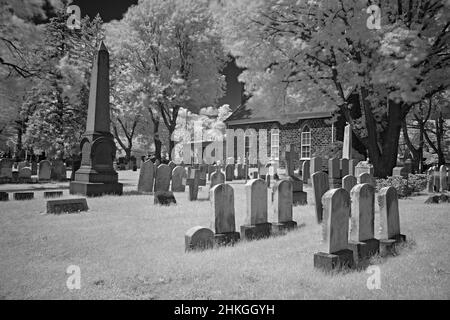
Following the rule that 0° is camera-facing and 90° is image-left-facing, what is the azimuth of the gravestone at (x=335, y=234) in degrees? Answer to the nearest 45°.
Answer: approximately 315°

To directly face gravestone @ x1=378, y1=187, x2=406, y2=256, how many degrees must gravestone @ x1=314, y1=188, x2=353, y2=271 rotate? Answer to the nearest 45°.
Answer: approximately 90° to its left

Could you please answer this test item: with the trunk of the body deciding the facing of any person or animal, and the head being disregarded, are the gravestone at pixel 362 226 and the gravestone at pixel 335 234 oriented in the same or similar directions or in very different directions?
same or similar directions

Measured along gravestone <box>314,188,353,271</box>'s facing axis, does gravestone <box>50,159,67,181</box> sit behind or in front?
behind

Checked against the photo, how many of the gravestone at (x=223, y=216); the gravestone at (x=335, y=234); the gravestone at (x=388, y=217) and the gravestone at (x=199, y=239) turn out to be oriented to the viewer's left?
0

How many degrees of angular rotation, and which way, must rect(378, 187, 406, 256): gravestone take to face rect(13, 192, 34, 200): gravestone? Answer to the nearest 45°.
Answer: approximately 135° to its right

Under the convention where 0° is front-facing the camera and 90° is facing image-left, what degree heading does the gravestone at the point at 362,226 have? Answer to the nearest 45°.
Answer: approximately 315°

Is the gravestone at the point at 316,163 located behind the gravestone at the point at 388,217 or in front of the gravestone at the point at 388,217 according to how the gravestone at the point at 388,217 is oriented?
behind

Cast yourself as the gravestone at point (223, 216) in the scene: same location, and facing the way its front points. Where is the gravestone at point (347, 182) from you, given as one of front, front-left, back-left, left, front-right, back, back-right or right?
left

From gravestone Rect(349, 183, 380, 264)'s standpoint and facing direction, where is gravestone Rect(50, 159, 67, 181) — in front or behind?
behind

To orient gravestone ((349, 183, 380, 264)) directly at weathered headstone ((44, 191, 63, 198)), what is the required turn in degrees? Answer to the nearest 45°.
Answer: approximately 135° to its right

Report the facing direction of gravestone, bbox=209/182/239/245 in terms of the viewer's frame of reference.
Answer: facing the viewer and to the right of the viewer

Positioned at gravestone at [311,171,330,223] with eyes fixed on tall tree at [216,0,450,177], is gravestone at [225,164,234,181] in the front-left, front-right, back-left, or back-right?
front-left

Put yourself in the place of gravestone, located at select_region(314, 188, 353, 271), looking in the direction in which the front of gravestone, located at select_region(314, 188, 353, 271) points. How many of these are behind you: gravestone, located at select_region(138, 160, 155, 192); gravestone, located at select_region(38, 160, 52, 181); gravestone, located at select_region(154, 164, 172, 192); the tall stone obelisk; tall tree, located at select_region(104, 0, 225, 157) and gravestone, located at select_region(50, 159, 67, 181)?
6

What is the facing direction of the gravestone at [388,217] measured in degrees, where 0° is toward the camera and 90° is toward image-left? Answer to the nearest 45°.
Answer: approximately 315°

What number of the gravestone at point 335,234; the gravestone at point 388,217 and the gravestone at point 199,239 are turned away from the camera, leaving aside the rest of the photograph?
0

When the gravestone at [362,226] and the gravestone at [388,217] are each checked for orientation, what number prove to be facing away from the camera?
0
